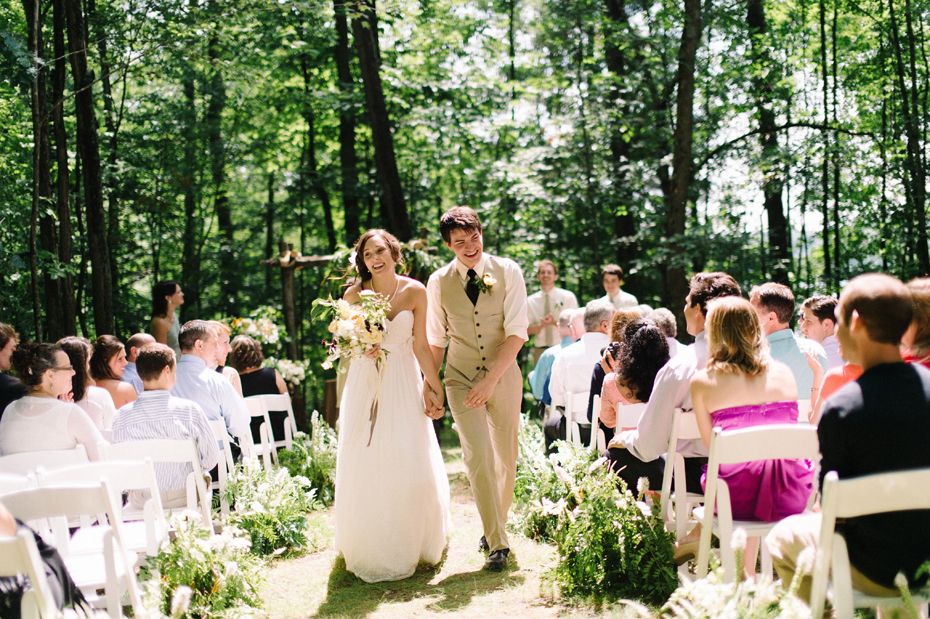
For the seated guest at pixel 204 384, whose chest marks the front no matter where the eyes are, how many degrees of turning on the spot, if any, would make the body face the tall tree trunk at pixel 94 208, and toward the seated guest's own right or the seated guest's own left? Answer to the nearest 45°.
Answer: approximately 45° to the seated guest's own left

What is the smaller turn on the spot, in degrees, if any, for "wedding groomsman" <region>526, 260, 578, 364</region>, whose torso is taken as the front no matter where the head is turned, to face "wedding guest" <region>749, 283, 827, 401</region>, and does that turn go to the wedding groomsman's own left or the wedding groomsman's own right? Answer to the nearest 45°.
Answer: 0° — they already face them

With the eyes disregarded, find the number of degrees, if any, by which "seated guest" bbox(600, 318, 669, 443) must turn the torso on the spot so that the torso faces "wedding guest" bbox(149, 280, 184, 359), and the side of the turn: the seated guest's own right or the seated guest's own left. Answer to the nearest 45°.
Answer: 0° — they already face them

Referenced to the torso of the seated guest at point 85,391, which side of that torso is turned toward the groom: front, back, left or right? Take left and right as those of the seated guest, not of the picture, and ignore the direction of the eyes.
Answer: right

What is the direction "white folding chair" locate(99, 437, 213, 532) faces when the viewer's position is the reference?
facing away from the viewer and to the right of the viewer
